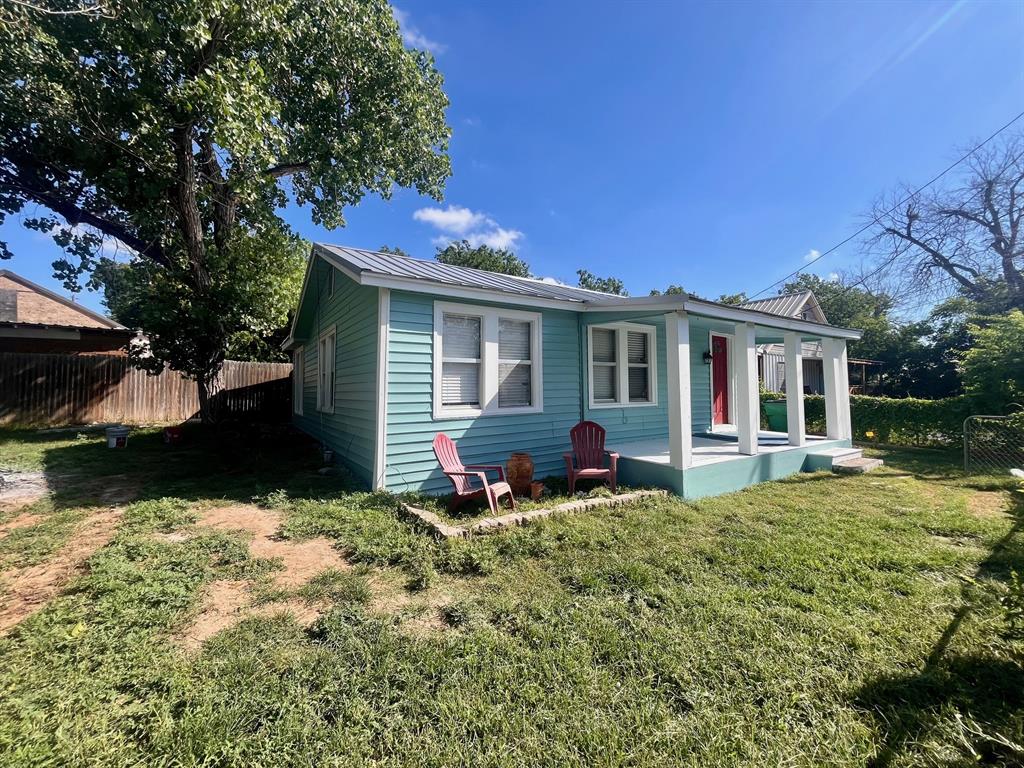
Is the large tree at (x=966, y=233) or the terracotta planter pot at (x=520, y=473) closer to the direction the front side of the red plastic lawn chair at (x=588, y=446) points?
the terracotta planter pot

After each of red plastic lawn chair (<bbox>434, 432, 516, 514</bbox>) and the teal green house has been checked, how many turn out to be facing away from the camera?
0

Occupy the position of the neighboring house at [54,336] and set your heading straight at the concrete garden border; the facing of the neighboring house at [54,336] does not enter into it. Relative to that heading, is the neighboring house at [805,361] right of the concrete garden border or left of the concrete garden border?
left

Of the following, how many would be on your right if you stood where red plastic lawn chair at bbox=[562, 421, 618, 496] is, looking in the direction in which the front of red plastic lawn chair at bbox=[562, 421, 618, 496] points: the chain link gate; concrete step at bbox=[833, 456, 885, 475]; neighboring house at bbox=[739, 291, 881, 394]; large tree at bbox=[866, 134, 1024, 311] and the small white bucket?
1

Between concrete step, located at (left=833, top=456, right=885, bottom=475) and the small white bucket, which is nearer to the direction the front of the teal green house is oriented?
the concrete step

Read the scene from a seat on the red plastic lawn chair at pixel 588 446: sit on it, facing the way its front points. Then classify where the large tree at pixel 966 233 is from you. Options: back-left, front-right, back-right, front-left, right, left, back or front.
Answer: back-left

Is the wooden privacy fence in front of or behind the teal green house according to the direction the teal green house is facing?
behind

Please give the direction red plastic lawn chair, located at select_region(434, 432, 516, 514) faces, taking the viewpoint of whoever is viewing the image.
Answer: facing the viewer and to the right of the viewer

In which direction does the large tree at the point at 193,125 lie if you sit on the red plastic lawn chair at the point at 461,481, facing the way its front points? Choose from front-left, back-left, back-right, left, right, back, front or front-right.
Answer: back

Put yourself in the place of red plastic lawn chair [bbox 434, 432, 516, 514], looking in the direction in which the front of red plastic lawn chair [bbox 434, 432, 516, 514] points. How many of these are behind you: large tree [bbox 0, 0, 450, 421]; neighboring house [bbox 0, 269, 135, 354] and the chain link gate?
2

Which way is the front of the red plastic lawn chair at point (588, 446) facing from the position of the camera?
facing the viewer

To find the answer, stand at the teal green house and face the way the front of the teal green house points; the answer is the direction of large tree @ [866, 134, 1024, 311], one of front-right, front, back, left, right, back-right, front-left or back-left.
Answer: left

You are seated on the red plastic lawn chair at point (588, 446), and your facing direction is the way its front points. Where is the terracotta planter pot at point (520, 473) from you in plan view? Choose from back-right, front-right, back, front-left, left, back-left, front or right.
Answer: front-right
